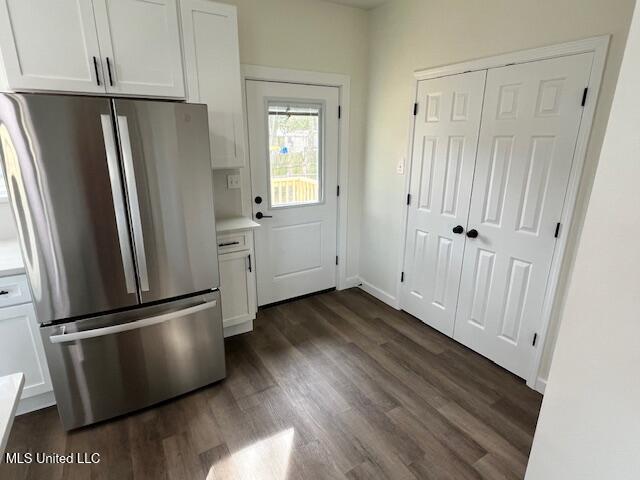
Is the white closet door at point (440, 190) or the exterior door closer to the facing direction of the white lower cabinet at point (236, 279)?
the white closet door

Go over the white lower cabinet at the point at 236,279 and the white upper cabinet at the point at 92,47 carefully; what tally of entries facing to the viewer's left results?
0

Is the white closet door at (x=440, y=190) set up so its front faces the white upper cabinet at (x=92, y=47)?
yes

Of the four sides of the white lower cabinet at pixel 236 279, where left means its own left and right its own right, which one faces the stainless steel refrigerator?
right

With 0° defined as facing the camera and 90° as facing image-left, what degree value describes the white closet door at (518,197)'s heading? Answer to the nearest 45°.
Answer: approximately 45°

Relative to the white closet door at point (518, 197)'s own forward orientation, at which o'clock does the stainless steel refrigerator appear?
The stainless steel refrigerator is roughly at 12 o'clock from the white closet door.

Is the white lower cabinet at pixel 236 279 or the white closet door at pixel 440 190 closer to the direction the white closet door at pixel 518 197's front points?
the white lower cabinet

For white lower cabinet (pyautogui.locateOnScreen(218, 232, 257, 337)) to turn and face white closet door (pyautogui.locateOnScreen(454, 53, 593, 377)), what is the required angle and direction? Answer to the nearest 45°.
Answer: approximately 45° to its left

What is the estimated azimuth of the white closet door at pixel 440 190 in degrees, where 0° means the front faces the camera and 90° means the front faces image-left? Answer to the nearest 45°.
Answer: approximately 45°

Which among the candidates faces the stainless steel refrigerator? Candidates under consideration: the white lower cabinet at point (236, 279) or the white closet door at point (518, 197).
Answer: the white closet door

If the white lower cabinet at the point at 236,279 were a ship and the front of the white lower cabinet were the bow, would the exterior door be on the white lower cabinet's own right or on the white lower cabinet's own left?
on the white lower cabinet's own left

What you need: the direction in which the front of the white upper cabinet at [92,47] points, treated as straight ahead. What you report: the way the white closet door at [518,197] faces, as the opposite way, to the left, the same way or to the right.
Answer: to the right

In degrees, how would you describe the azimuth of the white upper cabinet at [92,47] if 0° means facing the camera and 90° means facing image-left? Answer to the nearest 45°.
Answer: approximately 0°
